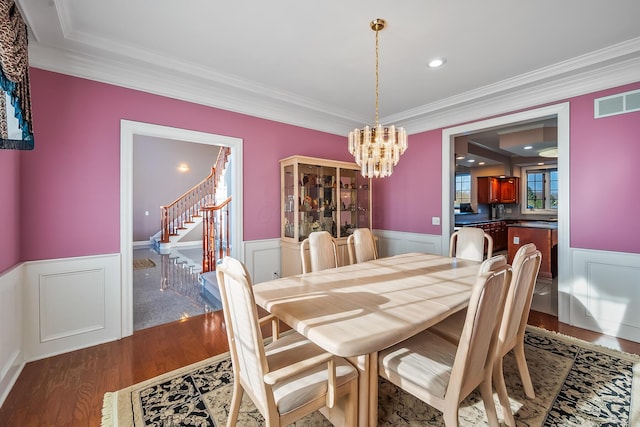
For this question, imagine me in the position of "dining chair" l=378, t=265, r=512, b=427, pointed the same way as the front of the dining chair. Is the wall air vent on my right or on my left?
on my right

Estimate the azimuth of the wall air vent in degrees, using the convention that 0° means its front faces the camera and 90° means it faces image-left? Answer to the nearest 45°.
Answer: approximately 45°

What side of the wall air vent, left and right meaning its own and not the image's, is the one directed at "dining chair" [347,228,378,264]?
right

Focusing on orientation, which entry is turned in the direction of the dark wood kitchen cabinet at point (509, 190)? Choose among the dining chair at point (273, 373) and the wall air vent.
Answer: the dining chair

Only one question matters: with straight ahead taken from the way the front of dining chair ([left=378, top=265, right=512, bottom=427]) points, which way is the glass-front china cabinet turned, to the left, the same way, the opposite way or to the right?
the opposite way

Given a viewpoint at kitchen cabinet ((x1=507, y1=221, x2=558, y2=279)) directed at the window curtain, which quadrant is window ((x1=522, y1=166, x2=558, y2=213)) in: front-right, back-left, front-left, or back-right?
back-right

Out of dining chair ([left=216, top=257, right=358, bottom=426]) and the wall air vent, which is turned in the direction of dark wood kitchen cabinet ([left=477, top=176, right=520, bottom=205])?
the dining chair

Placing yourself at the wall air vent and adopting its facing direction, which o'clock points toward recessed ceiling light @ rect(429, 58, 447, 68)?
The recessed ceiling light is roughly at 12 o'clock from the wall air vent.

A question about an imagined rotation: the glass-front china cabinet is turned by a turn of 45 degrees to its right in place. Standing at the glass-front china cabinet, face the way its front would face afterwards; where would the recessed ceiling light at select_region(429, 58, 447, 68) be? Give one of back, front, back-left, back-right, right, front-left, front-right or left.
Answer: front-left

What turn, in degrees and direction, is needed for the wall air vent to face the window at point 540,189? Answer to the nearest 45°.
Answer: approximately 135° to its right

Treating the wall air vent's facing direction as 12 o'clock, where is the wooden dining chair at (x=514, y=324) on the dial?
The wooden dining chair is roughly at 11 o'clock from the wall air vent.

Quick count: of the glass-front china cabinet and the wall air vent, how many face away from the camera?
0

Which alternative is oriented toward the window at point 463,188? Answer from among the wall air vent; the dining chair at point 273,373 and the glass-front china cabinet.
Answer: the dining chair

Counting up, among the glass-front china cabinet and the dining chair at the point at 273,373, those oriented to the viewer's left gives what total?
0

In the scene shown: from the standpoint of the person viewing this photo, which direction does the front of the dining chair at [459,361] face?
facing away from the viewer and to the left of the viewer

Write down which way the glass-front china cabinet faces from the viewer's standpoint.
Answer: facing the viewer and to the right of the viewer

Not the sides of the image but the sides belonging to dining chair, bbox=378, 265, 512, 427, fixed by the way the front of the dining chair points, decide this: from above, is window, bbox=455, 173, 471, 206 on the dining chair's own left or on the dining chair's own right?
on the dining chair's own right

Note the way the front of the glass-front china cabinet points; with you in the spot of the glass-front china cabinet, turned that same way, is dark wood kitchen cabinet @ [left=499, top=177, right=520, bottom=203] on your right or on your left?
on your left
